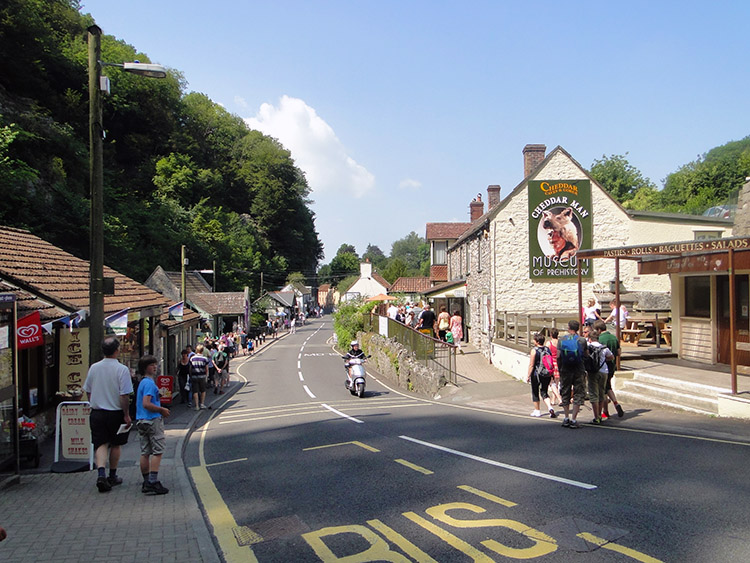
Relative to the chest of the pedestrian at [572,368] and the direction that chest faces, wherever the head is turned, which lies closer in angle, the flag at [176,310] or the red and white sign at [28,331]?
the flag

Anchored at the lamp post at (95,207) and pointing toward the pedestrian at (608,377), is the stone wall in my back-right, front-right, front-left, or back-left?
front-left

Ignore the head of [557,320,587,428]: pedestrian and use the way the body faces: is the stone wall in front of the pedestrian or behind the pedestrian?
in front

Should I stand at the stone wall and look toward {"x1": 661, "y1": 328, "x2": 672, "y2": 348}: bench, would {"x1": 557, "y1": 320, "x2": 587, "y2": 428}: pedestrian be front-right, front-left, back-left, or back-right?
front-right

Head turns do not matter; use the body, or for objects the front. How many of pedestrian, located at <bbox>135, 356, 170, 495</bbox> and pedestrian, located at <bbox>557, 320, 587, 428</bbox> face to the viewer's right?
1

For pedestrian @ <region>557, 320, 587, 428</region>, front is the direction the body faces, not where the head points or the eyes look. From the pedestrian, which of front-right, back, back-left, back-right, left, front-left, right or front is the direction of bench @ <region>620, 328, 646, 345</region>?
front

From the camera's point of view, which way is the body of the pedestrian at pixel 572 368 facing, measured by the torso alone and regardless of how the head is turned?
away from the camera

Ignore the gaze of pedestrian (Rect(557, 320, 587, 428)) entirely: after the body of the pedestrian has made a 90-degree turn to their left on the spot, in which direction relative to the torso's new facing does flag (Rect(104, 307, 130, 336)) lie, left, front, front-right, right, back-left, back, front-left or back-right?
front
